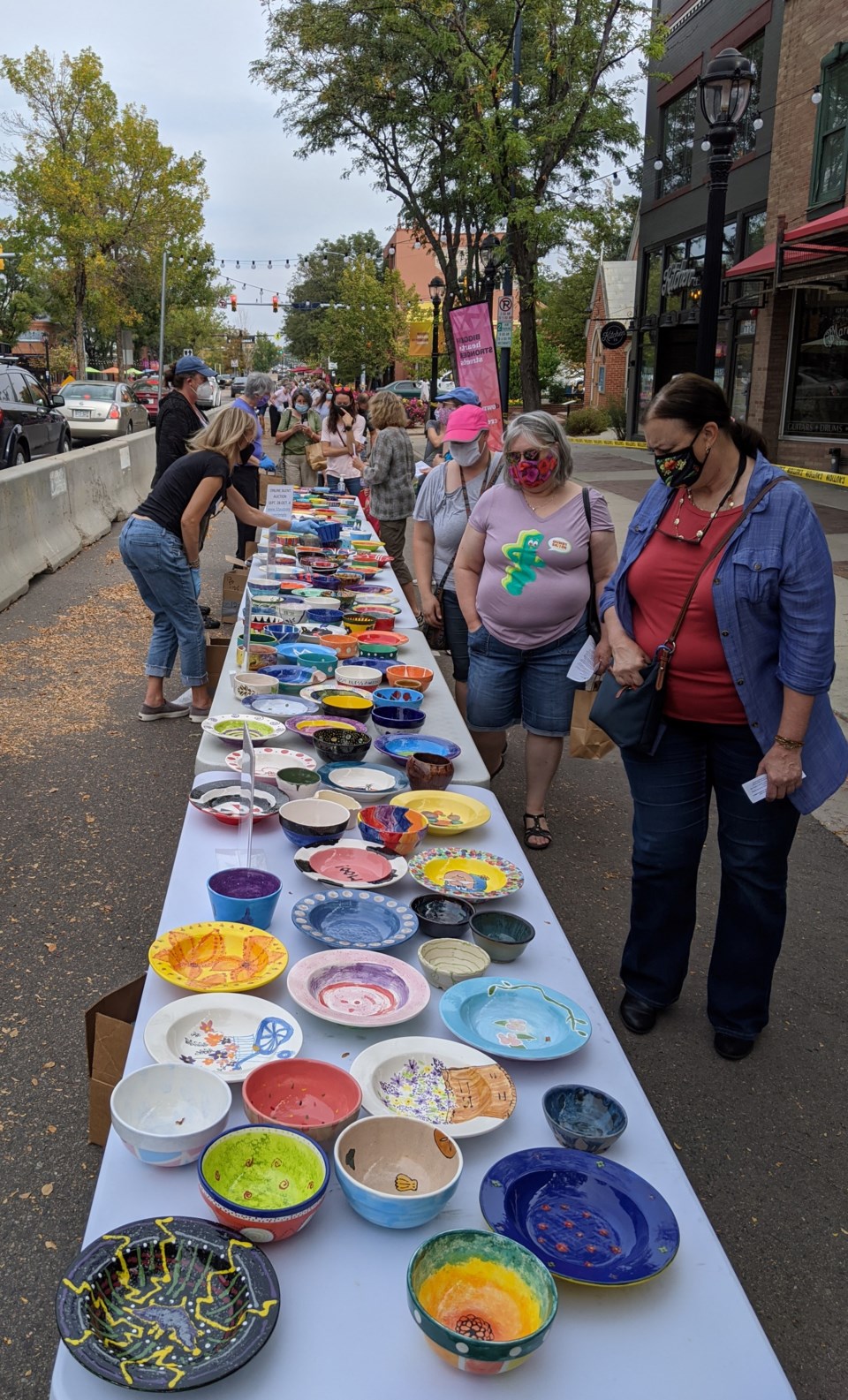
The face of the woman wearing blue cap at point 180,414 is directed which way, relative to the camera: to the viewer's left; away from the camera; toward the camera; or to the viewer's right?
to the viewer's right

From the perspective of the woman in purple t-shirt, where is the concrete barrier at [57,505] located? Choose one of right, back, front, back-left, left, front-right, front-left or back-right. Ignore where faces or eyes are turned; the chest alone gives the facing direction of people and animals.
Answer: back-right

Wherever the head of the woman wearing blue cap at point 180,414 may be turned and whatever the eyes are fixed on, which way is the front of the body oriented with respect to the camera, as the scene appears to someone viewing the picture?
to the viewer's right

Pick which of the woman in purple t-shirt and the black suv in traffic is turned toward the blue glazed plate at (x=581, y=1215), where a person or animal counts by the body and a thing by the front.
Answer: the woman in purple t-shirt

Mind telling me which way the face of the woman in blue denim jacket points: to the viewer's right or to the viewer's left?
to the viewer's left

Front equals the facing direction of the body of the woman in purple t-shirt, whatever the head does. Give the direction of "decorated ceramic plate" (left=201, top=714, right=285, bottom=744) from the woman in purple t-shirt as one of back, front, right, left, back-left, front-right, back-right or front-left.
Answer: front-right

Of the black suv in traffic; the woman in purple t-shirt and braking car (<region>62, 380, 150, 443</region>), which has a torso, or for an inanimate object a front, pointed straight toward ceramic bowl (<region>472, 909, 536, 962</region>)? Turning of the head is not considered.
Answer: the woman in purple t-shirt

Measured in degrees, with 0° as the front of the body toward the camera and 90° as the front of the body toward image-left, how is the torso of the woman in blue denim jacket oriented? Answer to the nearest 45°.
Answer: approximately 45°

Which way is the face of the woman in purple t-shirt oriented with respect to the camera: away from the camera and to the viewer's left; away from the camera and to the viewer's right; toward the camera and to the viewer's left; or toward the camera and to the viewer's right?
toward the camera and to the viewer's left
